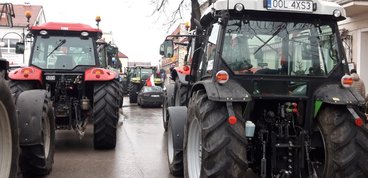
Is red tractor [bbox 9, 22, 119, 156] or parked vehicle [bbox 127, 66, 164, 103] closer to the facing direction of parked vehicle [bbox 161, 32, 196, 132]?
the parked vehicle

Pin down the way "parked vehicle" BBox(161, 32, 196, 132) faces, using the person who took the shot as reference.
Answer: facing away from the viewer

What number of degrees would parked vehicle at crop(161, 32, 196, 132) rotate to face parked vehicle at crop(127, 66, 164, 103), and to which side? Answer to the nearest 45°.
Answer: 0° — it already faces it

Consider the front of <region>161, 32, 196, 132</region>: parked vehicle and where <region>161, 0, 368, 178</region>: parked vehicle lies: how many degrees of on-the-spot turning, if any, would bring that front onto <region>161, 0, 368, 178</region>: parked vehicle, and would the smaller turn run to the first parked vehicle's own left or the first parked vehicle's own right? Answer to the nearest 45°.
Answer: approximately 180°
